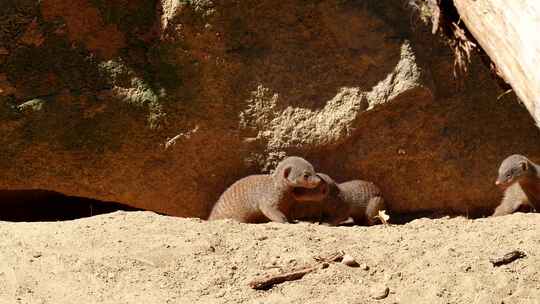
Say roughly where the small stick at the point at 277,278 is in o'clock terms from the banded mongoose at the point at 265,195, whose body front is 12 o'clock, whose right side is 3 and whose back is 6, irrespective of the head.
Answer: The small stick is roughly at 3 o'clock from the banded mongoose.

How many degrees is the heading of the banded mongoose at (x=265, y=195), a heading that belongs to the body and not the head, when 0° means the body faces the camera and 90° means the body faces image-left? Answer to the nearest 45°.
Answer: approximately 270°

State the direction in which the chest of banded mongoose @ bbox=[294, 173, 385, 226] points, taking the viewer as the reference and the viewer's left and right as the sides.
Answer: facing to the left of the viewer

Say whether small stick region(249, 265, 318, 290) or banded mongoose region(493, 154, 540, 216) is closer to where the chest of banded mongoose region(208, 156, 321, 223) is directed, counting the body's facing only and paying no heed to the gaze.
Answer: the banded mongoose

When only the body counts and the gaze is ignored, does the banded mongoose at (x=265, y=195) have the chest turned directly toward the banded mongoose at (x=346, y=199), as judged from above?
yes

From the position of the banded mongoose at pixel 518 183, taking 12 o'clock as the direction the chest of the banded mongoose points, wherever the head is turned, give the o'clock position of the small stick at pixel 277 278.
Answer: The small stick is roughly at 10 o'clock from the banded mongoose.

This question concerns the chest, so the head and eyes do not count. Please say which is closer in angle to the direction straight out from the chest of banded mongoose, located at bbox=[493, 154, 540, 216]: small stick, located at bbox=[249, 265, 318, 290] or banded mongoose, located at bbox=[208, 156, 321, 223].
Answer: the banded mongoose

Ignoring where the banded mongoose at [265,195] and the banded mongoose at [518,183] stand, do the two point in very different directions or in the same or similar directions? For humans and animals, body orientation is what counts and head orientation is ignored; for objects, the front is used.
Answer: very different directions

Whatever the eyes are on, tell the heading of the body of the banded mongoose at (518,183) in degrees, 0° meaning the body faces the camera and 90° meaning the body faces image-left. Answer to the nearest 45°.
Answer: approximately 90°

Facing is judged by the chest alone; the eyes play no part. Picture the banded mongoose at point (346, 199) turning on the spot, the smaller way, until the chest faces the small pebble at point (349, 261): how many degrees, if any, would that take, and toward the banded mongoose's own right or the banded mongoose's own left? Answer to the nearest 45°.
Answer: approximately 90° to the banded mongoose's own left

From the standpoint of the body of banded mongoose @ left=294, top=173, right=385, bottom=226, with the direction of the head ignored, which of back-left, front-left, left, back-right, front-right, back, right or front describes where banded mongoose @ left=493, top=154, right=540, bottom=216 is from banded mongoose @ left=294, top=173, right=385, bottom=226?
back

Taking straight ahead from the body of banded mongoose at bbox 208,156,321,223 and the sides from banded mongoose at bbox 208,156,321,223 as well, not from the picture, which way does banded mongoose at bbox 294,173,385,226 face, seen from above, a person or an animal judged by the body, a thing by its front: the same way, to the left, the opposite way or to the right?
the opposite way

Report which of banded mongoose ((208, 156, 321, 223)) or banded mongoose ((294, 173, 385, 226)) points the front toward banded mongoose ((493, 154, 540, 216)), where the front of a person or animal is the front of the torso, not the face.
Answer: banded mongoose ((208, 156, 321, 223))
